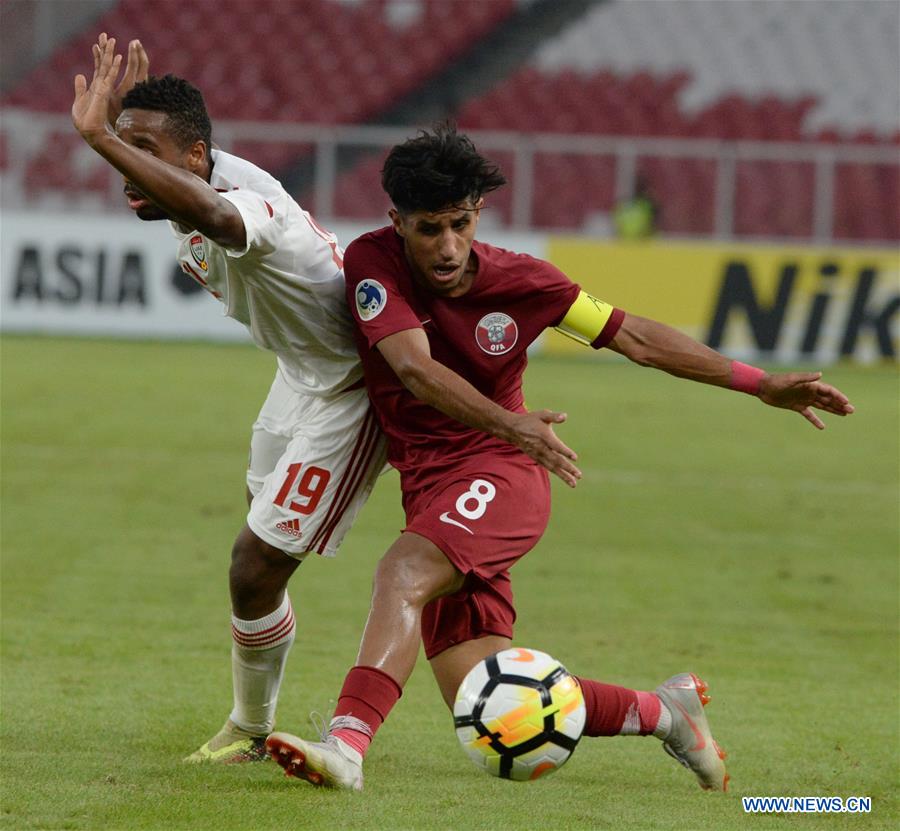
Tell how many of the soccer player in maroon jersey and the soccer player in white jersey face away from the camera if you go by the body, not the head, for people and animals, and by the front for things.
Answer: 0

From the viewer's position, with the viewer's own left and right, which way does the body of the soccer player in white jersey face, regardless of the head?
facing the viewer and to the left of the viewer

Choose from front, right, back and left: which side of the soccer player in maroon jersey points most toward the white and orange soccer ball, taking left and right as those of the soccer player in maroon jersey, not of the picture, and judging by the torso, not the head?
front

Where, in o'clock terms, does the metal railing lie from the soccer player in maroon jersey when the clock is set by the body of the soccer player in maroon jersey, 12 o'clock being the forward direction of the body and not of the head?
The metal railing is roughly at 6 o'clock from the soccer player in maroon jersey.

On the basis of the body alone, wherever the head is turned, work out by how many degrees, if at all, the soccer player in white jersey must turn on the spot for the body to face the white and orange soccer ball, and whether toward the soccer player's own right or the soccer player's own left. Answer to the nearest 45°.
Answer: approximately 90° to the soccer player's own left

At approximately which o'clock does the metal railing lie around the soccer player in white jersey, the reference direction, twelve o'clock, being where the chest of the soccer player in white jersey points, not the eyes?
The metal railing is roughly at 5 o'clock from the soccer player in white jersey.

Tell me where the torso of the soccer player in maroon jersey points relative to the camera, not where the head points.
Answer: toward the camera

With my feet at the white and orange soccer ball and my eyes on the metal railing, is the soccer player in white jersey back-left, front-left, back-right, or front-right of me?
front-left

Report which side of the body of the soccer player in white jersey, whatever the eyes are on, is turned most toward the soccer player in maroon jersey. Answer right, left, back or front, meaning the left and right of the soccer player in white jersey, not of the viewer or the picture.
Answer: left
